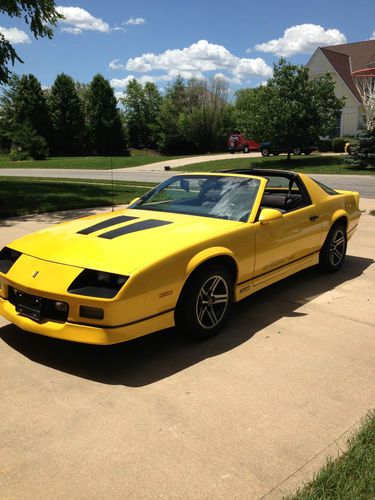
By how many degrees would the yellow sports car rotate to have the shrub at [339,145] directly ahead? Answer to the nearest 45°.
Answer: approximately 135° to its right

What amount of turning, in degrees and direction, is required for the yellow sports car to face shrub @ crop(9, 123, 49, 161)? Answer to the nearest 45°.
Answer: approximately 135° to its right

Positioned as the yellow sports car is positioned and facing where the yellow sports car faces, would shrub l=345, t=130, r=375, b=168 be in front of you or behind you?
behind

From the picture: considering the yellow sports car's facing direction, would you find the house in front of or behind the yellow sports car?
behind

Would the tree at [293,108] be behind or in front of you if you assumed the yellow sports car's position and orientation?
behind

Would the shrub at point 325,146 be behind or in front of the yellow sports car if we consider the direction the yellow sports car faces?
behind

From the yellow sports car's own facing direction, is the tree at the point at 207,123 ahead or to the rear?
to the rear

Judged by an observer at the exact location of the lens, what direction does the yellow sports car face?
facing the viewer and to the left of the viewer

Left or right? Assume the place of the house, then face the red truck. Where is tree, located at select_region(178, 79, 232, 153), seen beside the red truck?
right

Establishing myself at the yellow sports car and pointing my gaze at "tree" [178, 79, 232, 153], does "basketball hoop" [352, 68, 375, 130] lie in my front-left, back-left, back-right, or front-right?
front-right

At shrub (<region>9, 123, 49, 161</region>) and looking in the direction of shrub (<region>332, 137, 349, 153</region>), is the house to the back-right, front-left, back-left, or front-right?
front-left

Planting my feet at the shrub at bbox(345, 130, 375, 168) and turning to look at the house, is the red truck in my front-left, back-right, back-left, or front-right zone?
front-left
